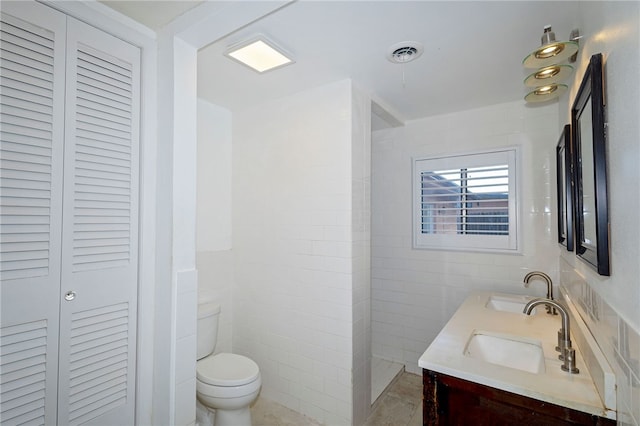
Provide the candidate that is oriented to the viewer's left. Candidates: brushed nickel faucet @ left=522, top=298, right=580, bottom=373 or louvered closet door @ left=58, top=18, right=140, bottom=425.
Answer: the brushed nickel faucet

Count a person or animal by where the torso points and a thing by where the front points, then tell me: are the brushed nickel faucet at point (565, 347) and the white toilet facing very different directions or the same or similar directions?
very different directions

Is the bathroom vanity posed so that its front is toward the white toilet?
yes

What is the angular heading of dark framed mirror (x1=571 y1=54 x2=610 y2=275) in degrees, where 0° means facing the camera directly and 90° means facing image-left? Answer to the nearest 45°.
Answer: approximately 90°

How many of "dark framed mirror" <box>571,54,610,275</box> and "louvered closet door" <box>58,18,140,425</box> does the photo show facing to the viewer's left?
1

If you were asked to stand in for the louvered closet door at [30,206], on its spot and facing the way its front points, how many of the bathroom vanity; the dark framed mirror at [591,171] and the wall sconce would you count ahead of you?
3

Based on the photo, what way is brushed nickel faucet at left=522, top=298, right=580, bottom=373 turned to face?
to the viewer's left
